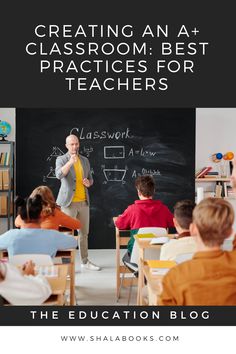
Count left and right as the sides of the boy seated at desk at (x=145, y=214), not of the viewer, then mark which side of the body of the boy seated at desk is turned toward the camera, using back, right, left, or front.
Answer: back

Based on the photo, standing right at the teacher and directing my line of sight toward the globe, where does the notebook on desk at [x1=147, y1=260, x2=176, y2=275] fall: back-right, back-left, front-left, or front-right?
back-left

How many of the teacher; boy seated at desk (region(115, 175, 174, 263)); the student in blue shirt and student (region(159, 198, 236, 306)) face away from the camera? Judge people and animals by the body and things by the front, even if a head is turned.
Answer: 3

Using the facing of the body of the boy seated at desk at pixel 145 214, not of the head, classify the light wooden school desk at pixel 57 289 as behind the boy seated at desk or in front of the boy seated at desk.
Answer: behind

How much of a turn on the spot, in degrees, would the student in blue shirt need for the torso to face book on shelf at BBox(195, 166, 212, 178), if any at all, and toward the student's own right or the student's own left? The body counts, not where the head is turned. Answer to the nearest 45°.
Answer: approximately 45° to the student's own right

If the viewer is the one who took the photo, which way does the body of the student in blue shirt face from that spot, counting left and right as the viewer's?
facing away from the viewer

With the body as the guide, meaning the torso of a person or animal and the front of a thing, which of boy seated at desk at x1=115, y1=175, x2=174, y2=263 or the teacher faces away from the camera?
the boy seated at desk

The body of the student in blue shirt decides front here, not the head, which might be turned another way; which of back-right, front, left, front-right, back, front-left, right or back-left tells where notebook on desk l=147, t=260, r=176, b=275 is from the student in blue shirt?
back-right

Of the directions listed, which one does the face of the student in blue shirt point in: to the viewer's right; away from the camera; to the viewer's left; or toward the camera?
away from the camera

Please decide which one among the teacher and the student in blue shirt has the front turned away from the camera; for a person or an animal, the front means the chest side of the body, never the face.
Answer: the student in blue shirt

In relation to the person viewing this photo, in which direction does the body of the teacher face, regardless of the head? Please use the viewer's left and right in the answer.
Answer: facing the viewer and to the right of the viewer

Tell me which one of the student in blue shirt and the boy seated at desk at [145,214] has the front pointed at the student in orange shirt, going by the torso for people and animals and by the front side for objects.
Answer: the student in blue shirt

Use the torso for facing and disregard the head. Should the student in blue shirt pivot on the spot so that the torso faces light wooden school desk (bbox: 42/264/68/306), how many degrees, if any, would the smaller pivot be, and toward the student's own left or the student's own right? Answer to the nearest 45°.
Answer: approximately 180°

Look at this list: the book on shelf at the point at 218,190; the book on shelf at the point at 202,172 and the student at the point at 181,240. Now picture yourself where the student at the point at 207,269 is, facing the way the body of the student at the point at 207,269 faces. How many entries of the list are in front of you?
3

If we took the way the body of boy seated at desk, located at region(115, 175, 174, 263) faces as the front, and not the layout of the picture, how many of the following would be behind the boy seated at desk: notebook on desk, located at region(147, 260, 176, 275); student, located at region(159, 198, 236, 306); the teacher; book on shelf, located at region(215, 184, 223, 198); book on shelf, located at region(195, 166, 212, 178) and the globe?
2

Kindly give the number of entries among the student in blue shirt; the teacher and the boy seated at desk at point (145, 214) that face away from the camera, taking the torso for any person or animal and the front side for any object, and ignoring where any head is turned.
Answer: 2

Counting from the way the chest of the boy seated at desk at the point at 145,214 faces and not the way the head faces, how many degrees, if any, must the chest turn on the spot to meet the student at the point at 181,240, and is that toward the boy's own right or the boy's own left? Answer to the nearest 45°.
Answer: approximately 180°

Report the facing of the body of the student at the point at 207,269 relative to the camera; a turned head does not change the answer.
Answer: away from the camera

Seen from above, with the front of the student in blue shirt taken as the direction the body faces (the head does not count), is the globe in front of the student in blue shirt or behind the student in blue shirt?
in front
